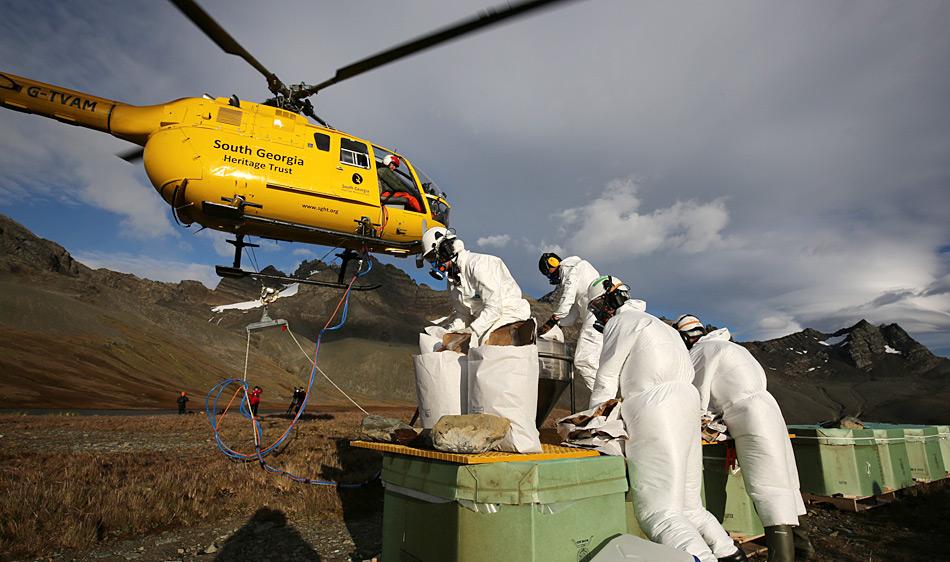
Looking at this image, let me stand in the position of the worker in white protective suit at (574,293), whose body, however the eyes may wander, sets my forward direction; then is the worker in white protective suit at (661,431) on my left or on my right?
on my left

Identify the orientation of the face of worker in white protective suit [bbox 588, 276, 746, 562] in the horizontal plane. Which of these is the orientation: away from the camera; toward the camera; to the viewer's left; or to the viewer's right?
to the viewer's left

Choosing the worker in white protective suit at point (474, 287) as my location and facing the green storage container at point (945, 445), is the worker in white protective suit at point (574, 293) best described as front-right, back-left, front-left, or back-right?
front-left

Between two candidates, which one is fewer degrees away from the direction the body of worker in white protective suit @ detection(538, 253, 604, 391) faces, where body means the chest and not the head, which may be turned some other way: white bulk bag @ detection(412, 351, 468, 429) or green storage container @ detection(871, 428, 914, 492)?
the white bulk bag

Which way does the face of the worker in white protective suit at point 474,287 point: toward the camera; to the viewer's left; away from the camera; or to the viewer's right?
to the viewer's left

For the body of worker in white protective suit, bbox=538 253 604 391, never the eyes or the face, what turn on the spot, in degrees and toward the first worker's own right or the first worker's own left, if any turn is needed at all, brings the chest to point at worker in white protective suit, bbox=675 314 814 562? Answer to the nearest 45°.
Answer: approximately 135° to the first worker's own left

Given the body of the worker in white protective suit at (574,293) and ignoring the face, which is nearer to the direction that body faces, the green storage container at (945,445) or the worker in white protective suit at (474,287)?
the worker in white protective suit

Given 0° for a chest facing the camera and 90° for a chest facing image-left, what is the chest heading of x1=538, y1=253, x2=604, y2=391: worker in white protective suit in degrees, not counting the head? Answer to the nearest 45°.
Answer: approximately 90°

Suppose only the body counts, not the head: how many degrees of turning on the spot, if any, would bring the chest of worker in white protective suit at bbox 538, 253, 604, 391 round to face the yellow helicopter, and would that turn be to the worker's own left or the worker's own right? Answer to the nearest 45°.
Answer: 0° — they already face it

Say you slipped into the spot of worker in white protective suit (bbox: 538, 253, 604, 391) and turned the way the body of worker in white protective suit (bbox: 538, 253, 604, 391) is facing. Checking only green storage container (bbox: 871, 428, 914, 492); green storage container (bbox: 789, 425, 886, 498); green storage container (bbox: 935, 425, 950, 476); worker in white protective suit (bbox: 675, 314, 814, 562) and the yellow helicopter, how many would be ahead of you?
1
